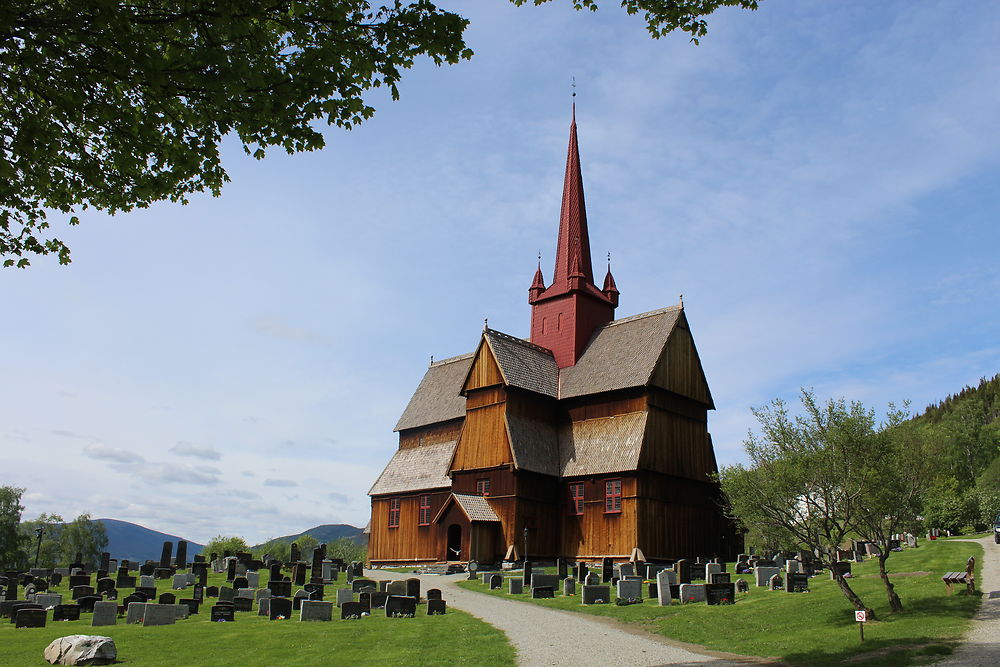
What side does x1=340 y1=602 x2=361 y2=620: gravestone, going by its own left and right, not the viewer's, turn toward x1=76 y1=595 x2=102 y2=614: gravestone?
right

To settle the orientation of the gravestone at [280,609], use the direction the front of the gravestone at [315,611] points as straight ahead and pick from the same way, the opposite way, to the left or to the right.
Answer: the same way

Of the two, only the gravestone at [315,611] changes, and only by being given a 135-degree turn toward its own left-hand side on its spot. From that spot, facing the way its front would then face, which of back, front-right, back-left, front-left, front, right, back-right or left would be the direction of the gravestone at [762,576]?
front-right

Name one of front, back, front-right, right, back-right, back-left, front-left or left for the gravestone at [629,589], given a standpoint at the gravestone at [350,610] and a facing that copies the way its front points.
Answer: left

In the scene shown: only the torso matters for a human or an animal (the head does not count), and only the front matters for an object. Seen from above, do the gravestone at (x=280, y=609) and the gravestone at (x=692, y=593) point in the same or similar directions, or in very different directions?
same or similar directions

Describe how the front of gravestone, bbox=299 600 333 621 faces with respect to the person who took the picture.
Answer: facing the viewer

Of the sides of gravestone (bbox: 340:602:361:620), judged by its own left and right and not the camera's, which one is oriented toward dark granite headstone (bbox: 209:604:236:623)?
right

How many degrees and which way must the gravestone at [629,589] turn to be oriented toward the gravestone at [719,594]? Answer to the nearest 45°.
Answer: approximately 45° to its left

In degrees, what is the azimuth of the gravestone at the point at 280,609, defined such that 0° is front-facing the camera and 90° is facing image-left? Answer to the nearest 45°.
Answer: approximately 0°

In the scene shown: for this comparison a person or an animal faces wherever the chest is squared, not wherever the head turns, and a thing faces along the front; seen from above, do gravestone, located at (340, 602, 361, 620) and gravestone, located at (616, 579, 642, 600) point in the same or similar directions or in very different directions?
same or similar directions

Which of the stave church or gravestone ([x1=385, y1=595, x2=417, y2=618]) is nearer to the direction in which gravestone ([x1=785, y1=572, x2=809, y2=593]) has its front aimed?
the gravestone

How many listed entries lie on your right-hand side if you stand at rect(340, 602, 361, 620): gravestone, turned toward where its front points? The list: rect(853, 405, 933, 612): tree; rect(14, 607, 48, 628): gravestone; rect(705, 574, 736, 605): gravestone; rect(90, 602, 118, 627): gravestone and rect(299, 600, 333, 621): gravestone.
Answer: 3

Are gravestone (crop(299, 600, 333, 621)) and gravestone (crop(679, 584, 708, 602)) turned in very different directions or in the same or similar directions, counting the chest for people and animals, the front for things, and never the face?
same or similar directions

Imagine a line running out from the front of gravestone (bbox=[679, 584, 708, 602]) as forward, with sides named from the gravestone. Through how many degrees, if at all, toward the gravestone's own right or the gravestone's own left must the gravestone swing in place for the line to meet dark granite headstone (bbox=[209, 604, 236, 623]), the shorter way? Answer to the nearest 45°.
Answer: approximately 90° to the gravestone's own right

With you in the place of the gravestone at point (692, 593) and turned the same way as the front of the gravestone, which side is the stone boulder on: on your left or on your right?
on your right

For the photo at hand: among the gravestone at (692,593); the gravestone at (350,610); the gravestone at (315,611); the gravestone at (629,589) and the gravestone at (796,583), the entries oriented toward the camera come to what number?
5

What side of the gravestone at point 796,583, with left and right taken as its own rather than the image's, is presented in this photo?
front
